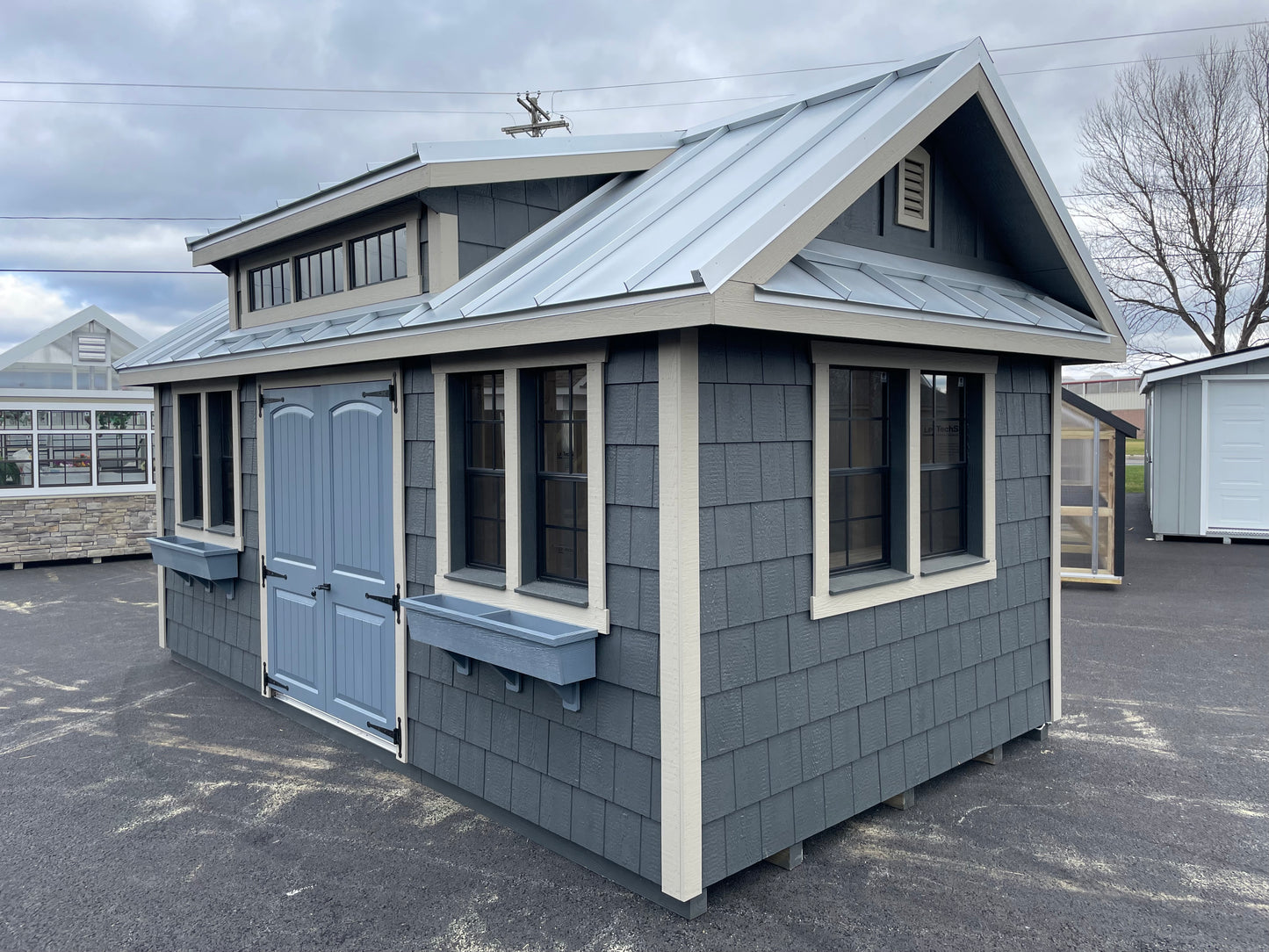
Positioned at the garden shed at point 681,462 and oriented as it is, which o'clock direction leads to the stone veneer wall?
The stone veneer wall is roughly at 3 o'clock from the garden shed.

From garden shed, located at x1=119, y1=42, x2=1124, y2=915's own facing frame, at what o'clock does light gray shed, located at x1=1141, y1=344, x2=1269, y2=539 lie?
The light gray shed is roughly at 6 o'clock from the garden shed.

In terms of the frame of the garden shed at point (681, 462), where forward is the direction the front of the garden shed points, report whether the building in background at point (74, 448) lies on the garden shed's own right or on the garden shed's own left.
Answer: on the garden shed's own right

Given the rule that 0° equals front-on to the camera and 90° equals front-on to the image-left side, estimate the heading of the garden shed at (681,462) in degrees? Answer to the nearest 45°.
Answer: approximately 45°

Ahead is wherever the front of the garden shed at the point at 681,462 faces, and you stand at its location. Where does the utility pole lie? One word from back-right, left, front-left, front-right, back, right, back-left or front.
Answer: back-right

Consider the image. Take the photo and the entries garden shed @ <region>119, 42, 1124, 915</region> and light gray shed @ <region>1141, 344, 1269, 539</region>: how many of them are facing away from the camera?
0

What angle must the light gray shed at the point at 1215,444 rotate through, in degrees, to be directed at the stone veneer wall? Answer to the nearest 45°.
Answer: approximately 45° to its right

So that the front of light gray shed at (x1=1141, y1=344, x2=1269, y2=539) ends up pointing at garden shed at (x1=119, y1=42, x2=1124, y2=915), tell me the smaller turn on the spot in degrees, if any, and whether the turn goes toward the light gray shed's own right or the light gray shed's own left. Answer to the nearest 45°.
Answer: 0° — it already faces it

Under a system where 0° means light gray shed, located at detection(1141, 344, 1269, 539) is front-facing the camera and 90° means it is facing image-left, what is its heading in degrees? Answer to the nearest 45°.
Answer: approximately 0°

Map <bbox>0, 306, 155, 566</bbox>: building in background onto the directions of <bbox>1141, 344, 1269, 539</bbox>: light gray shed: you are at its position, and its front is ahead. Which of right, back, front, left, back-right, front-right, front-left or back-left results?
front-right
